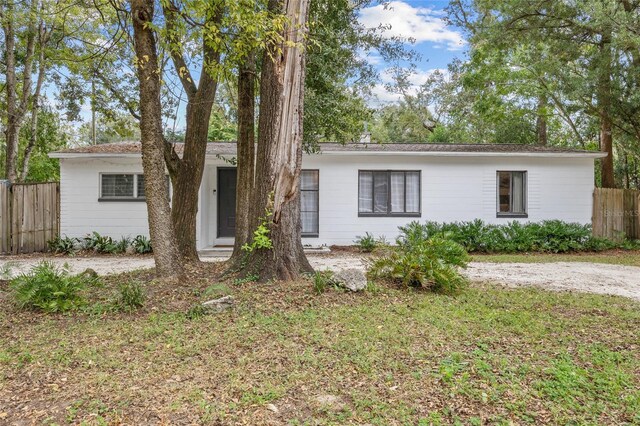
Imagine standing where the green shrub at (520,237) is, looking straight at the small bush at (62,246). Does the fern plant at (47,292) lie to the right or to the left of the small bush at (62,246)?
left

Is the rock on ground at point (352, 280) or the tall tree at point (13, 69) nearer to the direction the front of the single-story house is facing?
the rock on ground

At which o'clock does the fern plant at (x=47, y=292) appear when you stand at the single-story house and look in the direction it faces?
The fern plant is roughly at 1 o'clock from the single-story house.

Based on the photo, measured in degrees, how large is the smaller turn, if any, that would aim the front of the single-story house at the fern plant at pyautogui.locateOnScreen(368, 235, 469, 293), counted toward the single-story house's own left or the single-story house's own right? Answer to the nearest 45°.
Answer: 0° — it already faces it

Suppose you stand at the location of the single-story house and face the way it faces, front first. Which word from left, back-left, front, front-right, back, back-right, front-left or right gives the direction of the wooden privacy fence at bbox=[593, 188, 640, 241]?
left

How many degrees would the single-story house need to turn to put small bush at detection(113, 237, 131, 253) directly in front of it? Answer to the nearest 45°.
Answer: approximately 90° to its right

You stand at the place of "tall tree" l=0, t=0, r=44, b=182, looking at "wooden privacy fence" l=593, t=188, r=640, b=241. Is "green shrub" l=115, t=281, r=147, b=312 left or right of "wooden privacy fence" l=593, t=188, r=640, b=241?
right

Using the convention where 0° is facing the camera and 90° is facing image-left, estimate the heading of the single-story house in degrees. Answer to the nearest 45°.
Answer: approximately 0°

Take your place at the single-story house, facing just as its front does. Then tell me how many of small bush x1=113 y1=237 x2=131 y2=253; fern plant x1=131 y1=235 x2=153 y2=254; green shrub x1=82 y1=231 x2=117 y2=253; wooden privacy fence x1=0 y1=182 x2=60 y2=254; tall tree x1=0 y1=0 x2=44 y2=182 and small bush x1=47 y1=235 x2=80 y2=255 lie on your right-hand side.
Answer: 6

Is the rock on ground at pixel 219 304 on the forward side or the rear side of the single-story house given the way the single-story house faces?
on the forward side

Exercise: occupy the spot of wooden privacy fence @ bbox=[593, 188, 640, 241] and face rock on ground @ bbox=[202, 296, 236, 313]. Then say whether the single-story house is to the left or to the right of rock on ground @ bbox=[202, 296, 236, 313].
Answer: right

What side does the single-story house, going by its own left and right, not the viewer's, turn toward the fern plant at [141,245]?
right

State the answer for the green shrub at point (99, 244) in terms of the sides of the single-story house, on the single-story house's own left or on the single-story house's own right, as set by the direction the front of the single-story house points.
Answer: on the single-story house's own right
